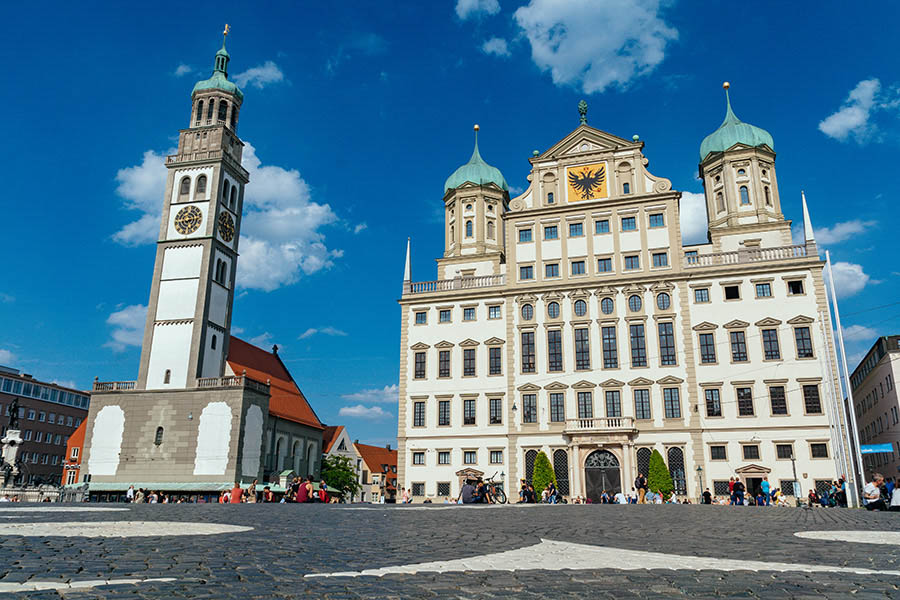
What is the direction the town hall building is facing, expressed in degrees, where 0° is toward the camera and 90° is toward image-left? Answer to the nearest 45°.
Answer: approximately 0°
